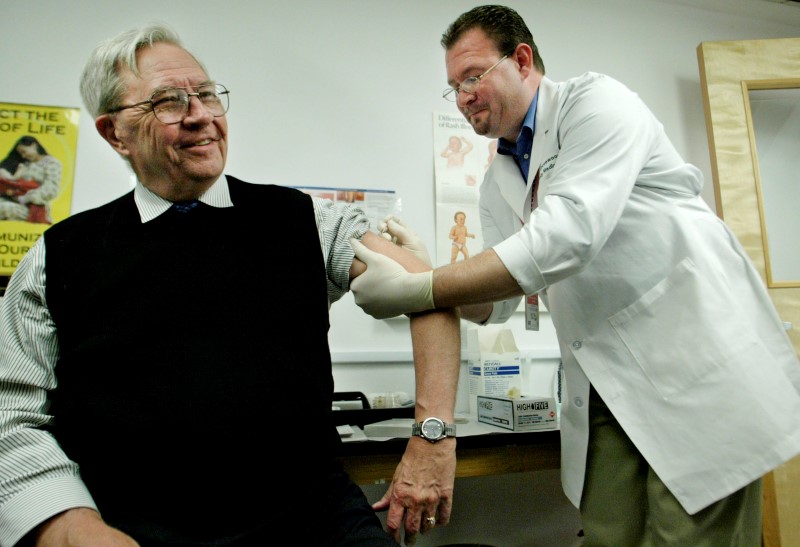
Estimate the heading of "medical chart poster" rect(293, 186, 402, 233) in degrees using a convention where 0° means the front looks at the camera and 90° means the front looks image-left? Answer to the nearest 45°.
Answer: approximately 0°
